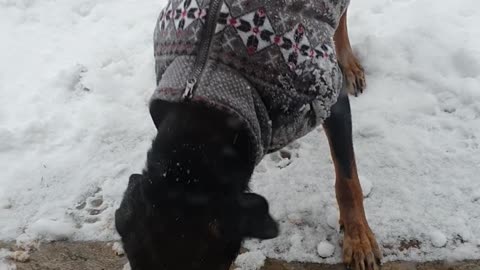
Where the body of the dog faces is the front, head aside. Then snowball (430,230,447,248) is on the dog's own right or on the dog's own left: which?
on the dog's own left

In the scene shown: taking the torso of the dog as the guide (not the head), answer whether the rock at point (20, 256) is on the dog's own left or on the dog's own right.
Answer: on the dog's own right

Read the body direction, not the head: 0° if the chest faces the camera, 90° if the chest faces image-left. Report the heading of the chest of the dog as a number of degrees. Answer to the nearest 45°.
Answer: approximately 0°
